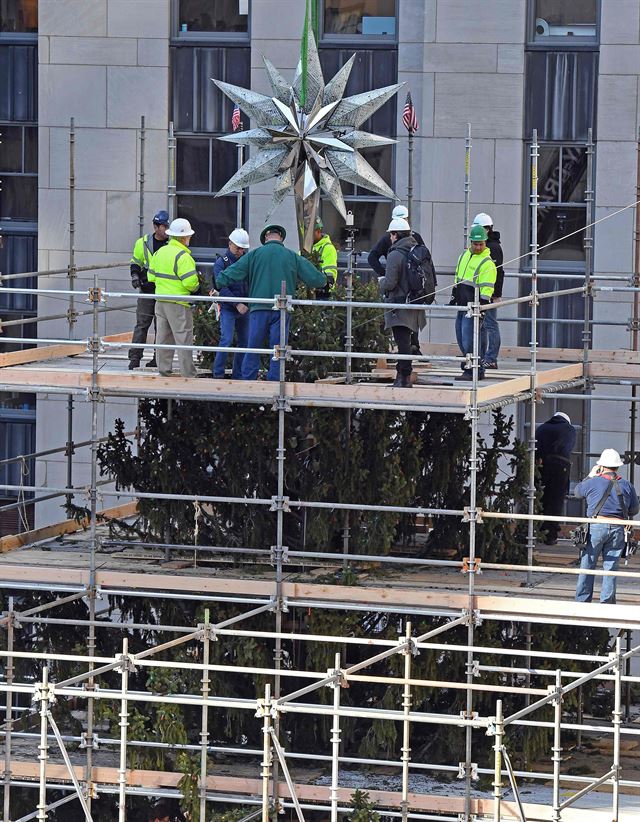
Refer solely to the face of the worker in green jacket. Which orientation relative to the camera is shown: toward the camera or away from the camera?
away from the camera

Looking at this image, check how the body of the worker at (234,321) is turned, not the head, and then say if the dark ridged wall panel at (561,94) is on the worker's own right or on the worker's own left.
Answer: on the worker's own left

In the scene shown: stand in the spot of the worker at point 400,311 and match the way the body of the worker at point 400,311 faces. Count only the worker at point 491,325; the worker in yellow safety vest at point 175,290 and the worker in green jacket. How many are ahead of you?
2

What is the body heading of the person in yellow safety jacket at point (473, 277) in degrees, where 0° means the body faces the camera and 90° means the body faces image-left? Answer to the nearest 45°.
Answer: approximately 45°

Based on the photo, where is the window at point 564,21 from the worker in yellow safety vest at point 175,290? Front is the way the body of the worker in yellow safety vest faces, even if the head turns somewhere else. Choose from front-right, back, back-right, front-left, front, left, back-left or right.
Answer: front

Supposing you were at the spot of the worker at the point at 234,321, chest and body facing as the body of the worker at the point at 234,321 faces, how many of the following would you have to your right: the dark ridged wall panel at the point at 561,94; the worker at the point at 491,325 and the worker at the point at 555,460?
0

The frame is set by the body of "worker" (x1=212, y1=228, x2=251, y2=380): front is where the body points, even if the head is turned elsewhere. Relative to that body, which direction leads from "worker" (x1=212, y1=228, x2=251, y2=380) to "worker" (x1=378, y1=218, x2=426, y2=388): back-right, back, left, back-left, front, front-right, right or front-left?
front-left

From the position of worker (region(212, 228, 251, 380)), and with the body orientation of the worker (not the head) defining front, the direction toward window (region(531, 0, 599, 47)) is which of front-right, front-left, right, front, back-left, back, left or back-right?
left

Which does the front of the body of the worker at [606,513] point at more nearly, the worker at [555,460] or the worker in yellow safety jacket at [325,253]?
the worker

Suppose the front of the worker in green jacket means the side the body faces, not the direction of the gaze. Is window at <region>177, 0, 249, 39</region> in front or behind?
in front

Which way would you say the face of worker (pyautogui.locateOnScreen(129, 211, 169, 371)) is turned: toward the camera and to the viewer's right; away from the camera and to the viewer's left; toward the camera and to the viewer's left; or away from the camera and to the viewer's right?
toward the camera and to the viewer's right

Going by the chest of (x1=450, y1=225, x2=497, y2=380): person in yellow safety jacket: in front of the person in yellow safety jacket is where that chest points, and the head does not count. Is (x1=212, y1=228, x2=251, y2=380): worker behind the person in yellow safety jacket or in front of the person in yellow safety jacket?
in front

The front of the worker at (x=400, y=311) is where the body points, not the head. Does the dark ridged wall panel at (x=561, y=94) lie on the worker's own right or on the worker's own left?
on the worker's own right

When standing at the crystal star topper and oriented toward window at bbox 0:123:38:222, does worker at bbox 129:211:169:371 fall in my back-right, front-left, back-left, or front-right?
front-left

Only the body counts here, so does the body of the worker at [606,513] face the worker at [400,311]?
no
